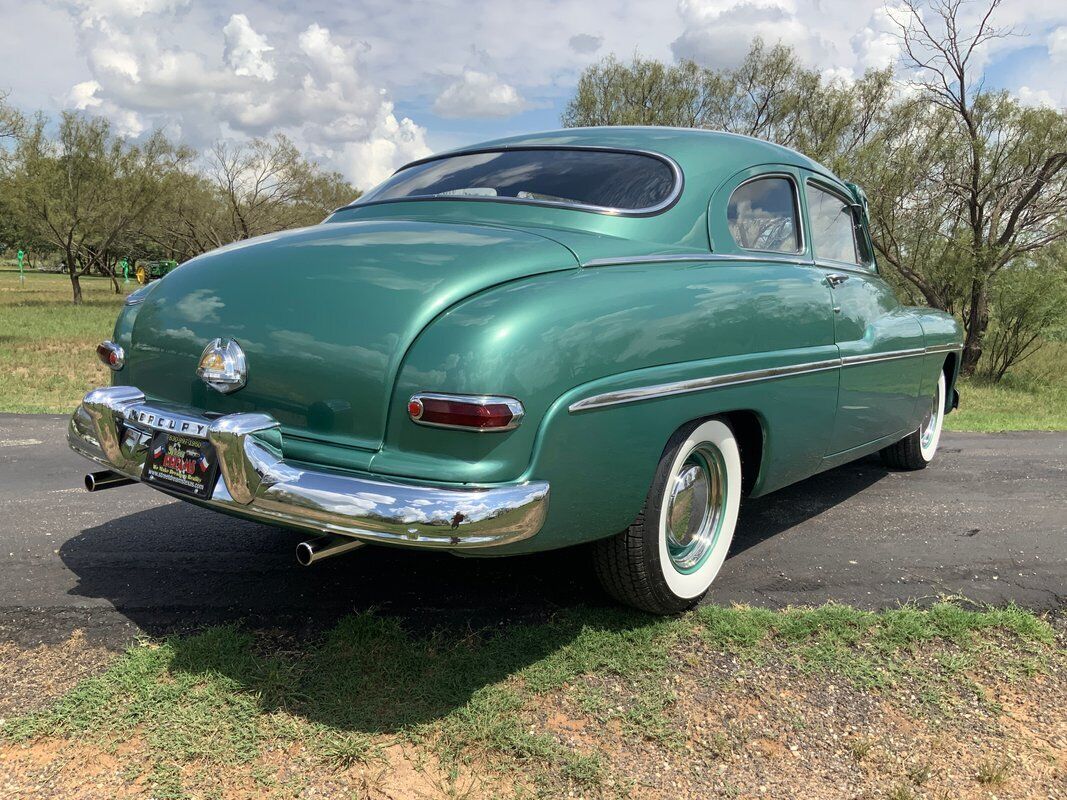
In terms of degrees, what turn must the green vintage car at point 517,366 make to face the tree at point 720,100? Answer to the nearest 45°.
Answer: approximately 45° to its left

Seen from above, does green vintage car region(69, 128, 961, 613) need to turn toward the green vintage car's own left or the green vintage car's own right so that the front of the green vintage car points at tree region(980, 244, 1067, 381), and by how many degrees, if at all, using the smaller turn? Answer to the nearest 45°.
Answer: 0° — it already faces it

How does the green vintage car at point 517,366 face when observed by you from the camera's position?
facing away from the viewer and to the right of the viewer

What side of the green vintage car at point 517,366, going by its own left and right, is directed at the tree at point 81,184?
left
